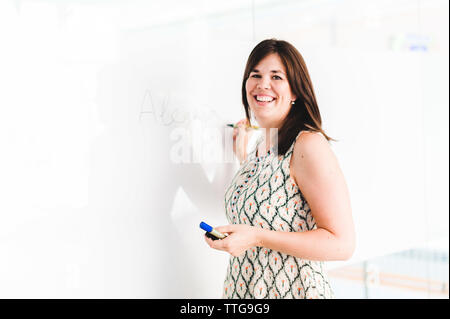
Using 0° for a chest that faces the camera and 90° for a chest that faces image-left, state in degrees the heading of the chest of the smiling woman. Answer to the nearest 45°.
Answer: approximately 45°
